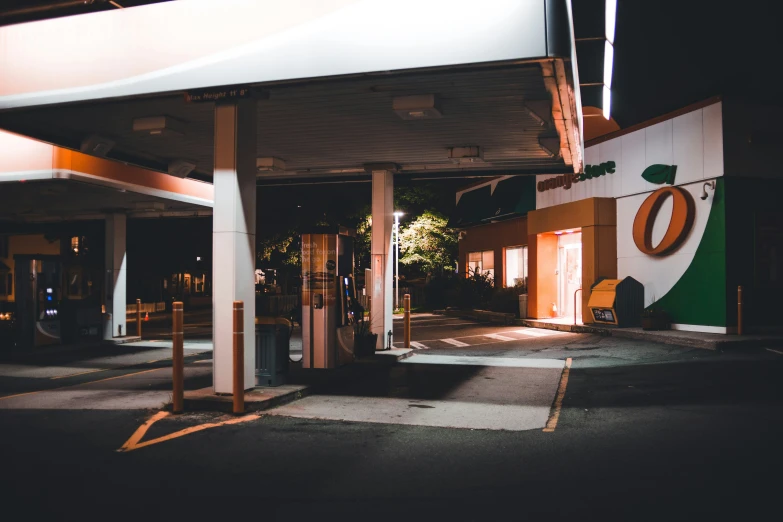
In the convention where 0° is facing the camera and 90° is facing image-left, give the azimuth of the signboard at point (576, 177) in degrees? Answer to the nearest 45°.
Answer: approximately 45°

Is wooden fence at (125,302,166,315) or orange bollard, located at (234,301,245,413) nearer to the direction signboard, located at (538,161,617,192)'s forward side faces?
the orange bollard

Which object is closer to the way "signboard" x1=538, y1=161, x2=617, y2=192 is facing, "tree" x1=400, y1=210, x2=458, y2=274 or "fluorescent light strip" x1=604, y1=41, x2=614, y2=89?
the fluorescent light strip

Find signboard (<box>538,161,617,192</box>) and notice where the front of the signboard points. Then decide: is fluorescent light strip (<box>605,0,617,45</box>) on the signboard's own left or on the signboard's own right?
on the signboard's own left
